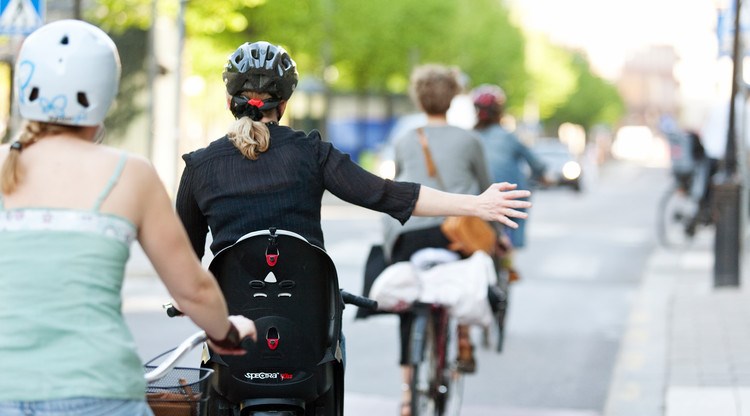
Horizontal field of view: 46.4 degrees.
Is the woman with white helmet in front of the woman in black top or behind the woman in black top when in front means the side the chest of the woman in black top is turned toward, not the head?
behind

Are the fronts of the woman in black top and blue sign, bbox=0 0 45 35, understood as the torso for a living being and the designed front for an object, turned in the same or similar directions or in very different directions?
very different directions

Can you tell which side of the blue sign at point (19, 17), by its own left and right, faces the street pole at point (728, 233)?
left

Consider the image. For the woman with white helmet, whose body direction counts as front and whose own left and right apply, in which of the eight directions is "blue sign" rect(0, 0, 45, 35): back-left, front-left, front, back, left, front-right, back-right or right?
front

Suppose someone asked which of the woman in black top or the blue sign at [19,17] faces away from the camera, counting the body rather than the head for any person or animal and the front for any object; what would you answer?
the woman in black top

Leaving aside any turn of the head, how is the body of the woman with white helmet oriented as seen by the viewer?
away from the camera

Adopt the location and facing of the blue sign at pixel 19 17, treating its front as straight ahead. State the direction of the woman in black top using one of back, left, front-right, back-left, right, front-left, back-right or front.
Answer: front

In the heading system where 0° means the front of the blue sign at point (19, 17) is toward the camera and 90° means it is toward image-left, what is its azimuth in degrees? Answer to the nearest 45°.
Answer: approximately 0°

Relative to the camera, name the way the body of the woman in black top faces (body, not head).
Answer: away from the camera

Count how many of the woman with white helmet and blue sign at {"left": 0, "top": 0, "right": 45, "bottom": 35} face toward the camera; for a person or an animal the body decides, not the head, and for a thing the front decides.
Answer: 1

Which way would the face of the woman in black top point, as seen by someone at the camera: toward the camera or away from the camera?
away from the camera

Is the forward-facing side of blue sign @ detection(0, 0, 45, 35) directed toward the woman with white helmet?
yes

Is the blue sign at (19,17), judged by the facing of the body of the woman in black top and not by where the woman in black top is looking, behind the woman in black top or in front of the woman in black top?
in front

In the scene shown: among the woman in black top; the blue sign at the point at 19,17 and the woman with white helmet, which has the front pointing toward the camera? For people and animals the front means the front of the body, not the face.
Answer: the blue sign

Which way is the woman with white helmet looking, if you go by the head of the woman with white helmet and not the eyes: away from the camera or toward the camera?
away from the camera

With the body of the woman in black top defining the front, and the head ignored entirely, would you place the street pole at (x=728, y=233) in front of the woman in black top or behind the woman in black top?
in front
